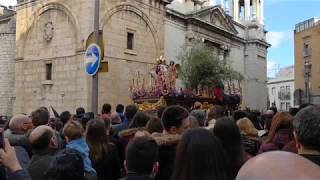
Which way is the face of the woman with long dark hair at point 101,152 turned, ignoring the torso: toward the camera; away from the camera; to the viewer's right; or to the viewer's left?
away from the camera

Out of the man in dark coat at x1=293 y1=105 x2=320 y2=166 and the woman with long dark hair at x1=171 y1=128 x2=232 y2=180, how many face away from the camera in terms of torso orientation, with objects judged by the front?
2

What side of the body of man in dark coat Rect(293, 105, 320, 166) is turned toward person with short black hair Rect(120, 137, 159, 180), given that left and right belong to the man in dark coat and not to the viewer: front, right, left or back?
left

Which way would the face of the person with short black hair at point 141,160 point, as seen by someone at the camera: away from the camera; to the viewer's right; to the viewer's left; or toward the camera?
away from the camera

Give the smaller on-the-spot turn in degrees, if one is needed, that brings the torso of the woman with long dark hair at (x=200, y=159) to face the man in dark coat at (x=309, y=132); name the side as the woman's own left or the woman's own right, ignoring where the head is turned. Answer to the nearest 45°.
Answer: approximately 90° to the woman's own right

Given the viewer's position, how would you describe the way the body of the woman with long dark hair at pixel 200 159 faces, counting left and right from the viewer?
facing away from the viewer

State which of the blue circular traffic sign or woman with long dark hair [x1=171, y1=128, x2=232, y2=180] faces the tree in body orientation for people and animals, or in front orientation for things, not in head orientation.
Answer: the woman with long dark hair

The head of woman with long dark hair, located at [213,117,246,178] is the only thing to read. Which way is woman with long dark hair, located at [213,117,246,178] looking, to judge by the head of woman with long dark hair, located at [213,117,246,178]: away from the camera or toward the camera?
away from the camera

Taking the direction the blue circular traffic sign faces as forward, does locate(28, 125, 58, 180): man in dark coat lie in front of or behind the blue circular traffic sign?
in front

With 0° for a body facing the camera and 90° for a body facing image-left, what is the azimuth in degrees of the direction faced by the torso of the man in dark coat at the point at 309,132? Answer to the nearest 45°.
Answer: approximately 180°

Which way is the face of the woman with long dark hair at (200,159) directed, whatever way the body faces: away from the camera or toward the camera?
away from the camera

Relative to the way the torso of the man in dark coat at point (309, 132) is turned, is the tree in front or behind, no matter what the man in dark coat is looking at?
in front

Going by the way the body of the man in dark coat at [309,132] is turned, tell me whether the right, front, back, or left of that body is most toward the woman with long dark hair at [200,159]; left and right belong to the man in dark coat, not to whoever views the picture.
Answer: left
